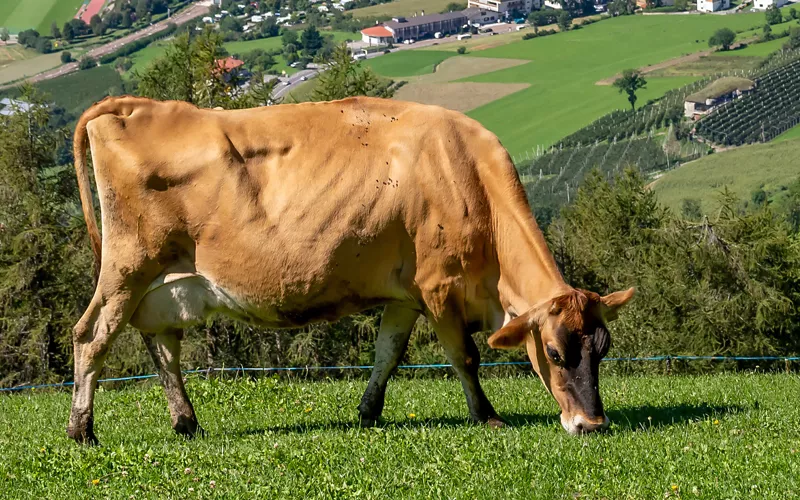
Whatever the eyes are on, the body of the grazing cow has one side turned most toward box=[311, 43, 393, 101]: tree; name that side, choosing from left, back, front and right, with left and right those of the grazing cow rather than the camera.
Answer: left

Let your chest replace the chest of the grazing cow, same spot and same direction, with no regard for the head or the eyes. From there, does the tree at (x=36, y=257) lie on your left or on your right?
on your left

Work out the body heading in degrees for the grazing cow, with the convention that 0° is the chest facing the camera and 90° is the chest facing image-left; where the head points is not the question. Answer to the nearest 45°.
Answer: approximately 270°
